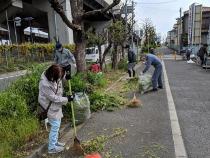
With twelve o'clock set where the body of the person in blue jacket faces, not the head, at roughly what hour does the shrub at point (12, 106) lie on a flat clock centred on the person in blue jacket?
The shrub is roughly at 10 o'clock from the person in blue jacket.

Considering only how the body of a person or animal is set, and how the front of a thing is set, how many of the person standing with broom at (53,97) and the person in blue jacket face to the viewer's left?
1

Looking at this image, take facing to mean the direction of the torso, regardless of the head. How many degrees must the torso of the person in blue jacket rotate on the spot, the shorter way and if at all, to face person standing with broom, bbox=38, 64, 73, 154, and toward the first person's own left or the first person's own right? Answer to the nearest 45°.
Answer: approximately 90° to the first person's own left

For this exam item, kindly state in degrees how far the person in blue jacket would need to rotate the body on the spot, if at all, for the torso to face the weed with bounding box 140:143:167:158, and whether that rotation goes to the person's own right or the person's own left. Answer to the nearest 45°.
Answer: approximately 90° to the person's own left

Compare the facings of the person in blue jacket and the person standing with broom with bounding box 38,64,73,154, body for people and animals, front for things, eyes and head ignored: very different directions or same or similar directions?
very different directions

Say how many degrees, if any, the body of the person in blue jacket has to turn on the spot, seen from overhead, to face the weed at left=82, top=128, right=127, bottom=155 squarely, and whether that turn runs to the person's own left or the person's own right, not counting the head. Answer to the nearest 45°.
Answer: approximately 90° to the person's own left

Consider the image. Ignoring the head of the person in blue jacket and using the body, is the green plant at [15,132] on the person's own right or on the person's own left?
on the person's own left

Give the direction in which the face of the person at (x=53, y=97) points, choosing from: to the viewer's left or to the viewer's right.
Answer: to the viewer's right

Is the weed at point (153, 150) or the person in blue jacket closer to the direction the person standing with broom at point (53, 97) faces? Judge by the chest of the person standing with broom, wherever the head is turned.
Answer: the weed

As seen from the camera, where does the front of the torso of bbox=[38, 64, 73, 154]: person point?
to the viewer's right

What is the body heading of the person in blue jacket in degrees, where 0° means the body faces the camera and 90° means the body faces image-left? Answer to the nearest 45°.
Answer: approximately 90°

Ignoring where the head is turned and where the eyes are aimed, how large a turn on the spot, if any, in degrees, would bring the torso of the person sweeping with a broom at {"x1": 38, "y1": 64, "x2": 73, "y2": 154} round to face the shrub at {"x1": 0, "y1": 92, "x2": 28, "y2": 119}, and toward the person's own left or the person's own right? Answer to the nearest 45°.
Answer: approximately 135° to the person's own left
